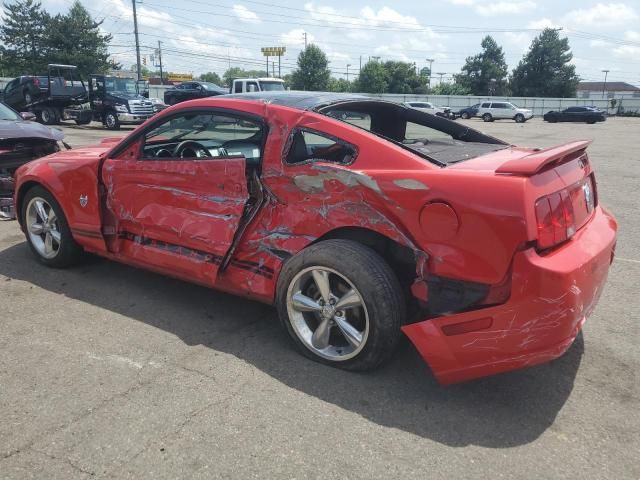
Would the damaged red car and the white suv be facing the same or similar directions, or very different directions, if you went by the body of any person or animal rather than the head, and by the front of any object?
very different directions

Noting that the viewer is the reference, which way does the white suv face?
facing to the right of the viewer

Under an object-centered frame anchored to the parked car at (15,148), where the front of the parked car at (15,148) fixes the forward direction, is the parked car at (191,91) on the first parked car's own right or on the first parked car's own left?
on the first parked car's own left

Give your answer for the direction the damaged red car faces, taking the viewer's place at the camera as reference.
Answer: facing away from the viewer and to the left of the viewer

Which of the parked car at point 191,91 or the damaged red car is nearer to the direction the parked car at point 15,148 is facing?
the damaged red car

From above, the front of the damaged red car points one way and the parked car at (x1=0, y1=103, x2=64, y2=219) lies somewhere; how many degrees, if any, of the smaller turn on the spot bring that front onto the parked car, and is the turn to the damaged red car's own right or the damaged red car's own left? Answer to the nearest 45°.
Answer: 0° — it already faces it

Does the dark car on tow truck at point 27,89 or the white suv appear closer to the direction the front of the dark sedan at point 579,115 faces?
the white suv

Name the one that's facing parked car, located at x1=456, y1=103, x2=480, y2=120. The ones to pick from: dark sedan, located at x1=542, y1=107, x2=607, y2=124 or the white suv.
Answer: the dark sedan

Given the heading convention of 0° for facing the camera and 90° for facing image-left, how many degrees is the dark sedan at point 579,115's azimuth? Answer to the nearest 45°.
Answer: approximately 90°

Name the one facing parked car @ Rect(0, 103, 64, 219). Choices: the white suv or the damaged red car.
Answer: the damaged red car

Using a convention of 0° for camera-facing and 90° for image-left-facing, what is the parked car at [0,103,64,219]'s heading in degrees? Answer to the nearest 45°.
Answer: approximately 315°

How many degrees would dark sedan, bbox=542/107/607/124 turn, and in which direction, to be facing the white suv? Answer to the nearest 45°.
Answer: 0° — it already faces it
